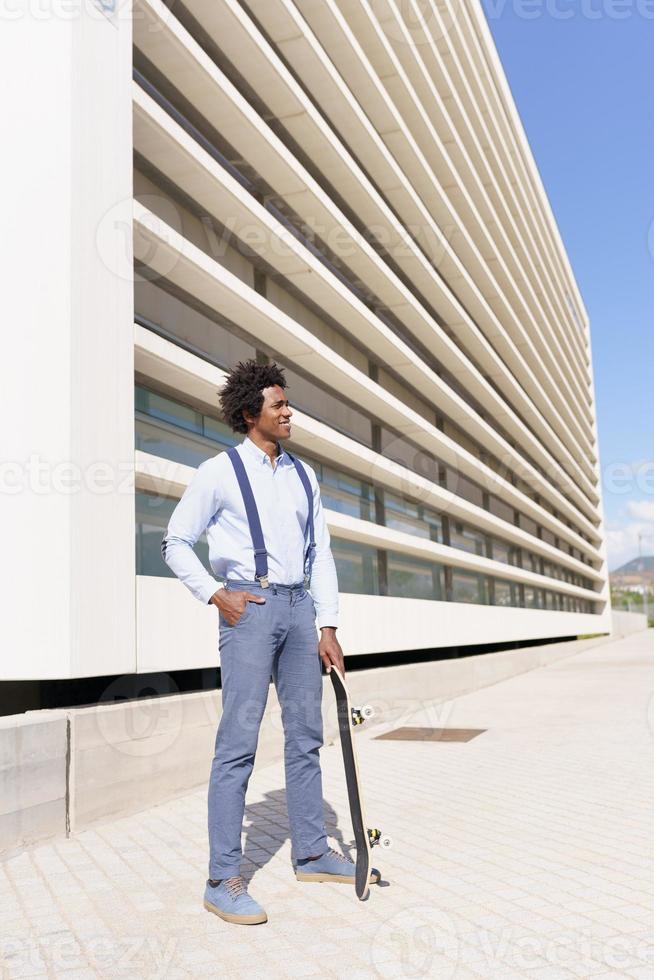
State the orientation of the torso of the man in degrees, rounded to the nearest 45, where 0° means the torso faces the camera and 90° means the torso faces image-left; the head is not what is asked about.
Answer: approximately 315°

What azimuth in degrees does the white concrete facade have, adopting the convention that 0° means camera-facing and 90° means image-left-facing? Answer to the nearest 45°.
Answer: approximately 315°

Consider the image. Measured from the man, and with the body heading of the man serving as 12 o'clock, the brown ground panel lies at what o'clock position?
The brown ground panel is roughly at 8 o'clock from the man.
